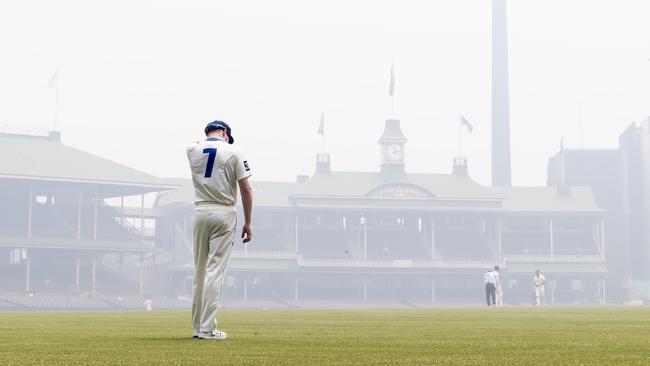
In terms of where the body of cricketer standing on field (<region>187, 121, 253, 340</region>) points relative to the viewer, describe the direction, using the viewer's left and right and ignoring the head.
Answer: facing away from the viewer and to the right of the viewer
